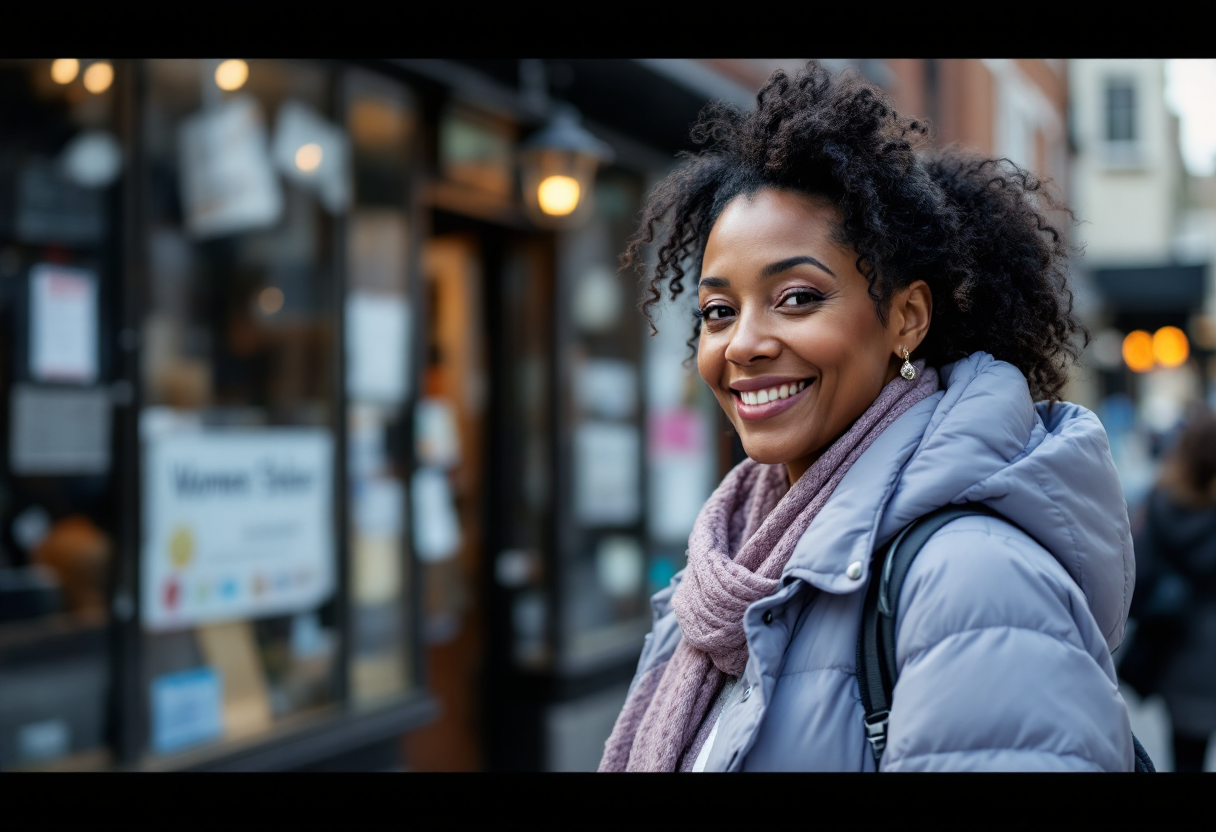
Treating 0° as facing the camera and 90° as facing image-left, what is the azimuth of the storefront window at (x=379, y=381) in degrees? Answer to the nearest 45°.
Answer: approximately 315°

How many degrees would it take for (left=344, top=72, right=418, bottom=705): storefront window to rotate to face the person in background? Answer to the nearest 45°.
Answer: approximately 45° to its left

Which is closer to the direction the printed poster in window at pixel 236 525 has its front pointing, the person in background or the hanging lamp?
the person in background

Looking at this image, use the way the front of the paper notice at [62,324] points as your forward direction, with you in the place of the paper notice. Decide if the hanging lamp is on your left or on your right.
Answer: on your left

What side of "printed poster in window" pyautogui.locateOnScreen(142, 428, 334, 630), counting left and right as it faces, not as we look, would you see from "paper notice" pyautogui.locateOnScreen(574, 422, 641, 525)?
left

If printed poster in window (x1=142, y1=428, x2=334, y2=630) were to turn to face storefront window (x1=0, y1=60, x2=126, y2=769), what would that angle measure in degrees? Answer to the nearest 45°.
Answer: approximately 90° to its right

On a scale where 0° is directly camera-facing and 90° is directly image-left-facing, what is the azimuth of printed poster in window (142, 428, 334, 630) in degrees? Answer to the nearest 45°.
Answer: approximately 315°
